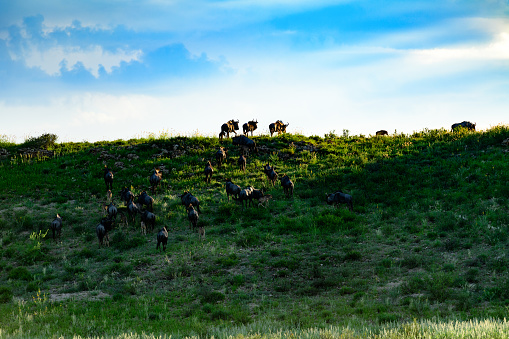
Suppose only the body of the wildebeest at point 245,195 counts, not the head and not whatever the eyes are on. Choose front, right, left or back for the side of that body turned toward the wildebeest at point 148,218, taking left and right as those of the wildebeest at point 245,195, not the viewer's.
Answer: back

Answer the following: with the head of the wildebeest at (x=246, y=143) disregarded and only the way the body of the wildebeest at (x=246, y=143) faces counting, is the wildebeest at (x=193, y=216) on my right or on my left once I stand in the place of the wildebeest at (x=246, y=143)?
on my left

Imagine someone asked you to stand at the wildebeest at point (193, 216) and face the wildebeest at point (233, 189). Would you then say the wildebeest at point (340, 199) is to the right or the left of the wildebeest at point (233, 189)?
right

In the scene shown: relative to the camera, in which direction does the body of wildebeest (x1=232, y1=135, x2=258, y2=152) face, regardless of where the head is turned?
to the viewer's left

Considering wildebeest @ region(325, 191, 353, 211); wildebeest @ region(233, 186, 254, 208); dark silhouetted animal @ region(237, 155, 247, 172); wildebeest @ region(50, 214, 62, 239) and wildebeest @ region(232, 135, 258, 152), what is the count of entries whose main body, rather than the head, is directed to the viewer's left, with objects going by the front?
2

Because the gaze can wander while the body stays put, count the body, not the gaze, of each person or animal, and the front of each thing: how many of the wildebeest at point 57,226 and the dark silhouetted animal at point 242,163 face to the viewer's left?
0

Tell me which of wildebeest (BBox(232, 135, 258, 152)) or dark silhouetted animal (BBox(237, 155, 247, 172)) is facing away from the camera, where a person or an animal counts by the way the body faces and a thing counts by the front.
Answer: the dark silhouetted animal

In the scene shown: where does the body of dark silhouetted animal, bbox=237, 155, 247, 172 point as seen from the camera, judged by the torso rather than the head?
away from the camera

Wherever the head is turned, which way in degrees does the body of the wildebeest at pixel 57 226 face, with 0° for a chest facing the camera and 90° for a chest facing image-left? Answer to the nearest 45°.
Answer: approximately 225°
